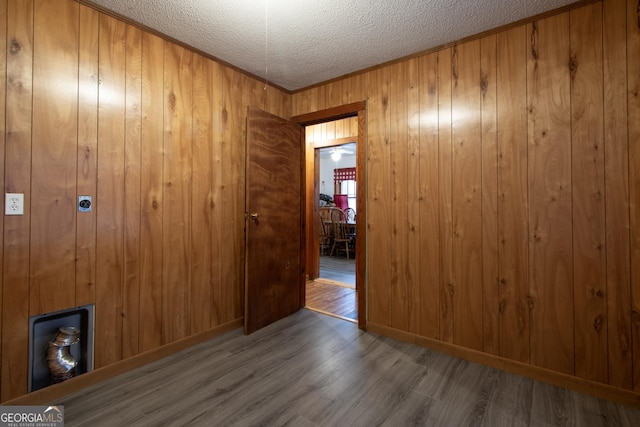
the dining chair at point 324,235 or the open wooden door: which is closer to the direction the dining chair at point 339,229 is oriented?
the dining chair

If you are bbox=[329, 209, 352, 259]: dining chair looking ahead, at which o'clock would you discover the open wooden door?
The open wooden door is roughly at 5 o'clock from the dining chair.

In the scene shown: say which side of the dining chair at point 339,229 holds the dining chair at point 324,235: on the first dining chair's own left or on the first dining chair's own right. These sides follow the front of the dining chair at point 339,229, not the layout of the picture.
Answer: on the first dining chair's own left

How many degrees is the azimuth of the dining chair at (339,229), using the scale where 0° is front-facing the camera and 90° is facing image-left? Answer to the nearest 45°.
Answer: approximately 225°
